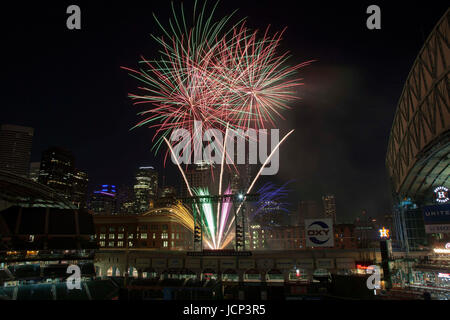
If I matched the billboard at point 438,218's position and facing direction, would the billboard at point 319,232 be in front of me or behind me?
in front

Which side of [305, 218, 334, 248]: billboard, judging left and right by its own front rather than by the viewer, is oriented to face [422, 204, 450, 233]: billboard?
left

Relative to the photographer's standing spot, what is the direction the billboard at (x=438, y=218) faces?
facing the viewer and to the left of the viewer

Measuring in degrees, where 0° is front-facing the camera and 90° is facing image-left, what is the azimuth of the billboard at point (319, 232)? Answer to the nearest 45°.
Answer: approximately 0°

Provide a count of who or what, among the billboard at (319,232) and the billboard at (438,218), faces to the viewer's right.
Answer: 0
